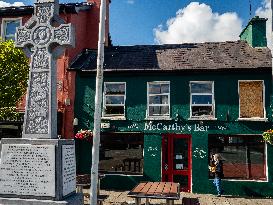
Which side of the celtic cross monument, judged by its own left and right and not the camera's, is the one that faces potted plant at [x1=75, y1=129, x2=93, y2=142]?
back

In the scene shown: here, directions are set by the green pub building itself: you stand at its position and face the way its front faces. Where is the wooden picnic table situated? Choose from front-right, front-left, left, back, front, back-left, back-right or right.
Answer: front

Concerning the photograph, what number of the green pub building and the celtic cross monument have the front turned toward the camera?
2

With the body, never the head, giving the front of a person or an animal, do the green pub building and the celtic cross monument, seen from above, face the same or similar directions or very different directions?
same or similar directions

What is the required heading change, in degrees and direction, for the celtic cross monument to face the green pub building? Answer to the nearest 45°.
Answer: approximately 135° to its left

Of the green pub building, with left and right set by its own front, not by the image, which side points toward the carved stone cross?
front

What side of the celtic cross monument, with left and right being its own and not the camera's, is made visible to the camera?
front

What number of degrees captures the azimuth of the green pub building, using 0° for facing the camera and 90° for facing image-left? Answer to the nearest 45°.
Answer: approximately 0°

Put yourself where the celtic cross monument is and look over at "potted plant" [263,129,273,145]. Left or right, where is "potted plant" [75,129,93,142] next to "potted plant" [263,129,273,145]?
left

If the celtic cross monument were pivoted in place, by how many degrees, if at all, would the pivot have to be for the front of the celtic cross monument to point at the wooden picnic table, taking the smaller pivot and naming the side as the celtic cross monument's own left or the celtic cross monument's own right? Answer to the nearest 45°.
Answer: approximately 135° to the celtic cross monument's own left
